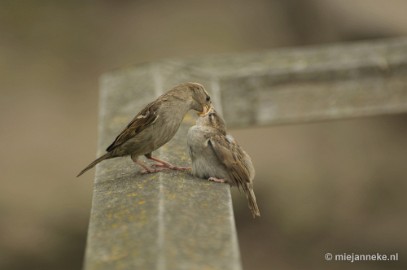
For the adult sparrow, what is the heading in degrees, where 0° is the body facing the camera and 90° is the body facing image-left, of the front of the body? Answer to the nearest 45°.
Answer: approximately 270°

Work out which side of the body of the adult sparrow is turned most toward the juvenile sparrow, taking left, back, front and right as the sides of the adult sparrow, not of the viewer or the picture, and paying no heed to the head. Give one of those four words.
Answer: front
